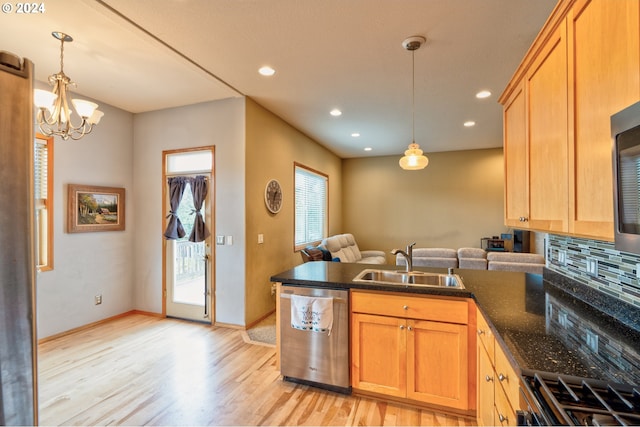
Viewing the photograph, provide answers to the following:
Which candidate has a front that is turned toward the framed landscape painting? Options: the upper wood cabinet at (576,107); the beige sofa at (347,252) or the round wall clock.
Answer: the upper wood cabinet

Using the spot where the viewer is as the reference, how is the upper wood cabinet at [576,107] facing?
facing to the left of the viewer

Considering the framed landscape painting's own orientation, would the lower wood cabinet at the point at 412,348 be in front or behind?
in front

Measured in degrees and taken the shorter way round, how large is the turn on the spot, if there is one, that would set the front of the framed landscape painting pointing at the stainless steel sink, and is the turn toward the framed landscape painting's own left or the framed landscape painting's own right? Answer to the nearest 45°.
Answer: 0° — it already faces it

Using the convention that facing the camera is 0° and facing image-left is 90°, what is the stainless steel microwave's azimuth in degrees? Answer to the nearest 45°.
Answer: approximately 45°

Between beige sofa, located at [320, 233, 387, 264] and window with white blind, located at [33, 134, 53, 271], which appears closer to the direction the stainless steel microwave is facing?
the window with white blind

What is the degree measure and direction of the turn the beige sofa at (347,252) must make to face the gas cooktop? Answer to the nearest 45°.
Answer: approximately 45° to its right

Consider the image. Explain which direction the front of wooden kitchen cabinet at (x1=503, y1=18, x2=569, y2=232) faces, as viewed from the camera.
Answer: facing to the left of the viewer

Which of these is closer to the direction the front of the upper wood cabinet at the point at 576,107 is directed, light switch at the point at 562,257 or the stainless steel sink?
the stainless steel sink
